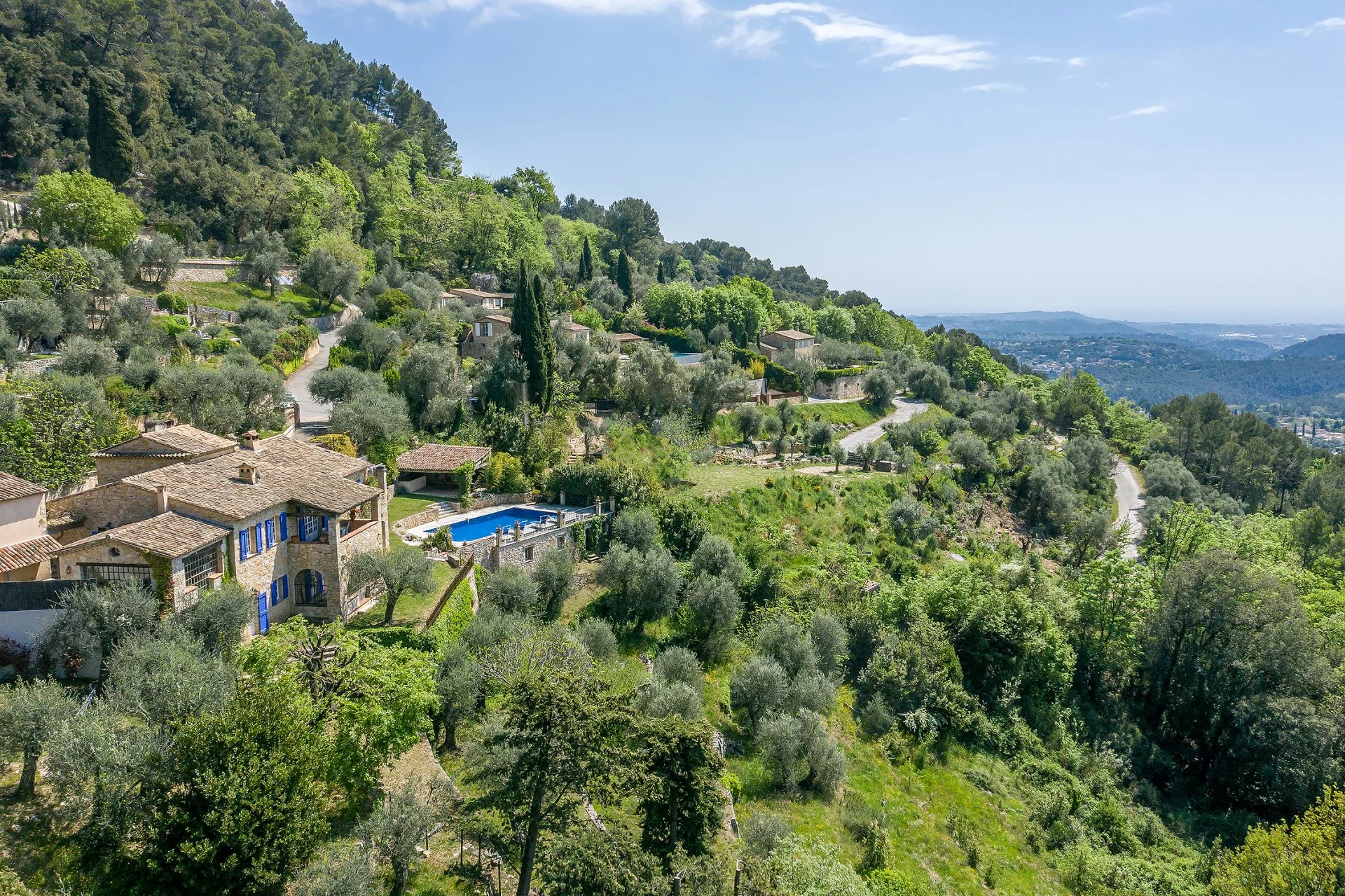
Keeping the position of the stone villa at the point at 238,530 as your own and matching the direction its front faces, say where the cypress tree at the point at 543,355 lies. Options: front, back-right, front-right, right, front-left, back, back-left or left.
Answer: left

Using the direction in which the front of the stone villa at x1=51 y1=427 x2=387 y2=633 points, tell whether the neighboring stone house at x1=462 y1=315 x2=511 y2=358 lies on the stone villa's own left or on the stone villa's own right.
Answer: on the stone villa's own left

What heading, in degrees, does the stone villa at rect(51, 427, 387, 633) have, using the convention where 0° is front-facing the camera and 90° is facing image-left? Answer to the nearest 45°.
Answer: approximately 315°

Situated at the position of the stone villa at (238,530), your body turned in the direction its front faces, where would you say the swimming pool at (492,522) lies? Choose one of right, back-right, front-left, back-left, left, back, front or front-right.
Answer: left

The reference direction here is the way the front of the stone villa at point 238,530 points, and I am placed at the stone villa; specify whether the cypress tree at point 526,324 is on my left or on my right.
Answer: on my left

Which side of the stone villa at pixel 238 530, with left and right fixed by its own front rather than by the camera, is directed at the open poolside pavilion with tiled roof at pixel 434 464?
left

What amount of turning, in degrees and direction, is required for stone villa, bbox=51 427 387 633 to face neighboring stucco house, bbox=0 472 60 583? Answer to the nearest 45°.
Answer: approximately 135° to its right
